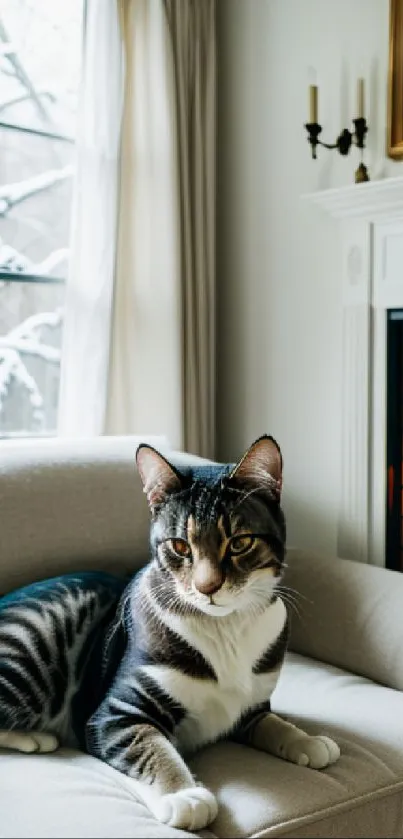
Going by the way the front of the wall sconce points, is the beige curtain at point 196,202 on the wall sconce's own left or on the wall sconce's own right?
on the wall sconce's own right

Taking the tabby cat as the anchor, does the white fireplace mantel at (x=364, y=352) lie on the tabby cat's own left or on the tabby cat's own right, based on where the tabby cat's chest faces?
on the tabby cat's own left

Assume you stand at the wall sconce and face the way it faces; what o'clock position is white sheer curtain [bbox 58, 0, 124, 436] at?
The white sheer curtain is roughly at 2 o'clock from the wall sconce.

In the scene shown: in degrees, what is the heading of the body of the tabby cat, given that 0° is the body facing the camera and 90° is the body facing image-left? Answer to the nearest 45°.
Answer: approximately 315°

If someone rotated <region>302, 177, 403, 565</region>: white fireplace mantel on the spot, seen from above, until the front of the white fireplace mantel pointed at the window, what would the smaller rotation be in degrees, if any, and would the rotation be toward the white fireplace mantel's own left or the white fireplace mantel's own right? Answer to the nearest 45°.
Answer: approximately 45° to the white fireplace mantel's own right

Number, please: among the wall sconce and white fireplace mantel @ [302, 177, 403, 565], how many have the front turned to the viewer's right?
0
